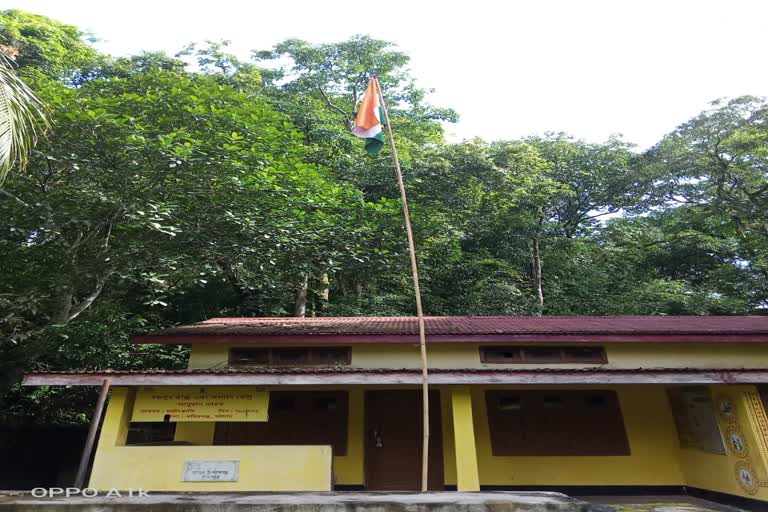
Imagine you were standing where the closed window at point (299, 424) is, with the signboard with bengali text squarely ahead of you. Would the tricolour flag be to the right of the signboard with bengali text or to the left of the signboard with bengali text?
left

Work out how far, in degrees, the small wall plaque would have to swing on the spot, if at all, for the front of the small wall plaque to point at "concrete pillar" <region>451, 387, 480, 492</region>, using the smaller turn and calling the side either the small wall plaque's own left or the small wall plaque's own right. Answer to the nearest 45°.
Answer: approximately 90° to the small wall plaque's own left

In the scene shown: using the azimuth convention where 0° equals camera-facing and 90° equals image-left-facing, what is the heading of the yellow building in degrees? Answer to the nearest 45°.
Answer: approximately 0°

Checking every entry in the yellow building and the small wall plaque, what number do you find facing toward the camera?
2

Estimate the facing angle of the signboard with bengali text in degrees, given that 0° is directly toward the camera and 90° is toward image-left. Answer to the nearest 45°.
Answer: approximately 0°

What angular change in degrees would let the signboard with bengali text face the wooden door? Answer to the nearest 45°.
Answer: approximately 90° to its left

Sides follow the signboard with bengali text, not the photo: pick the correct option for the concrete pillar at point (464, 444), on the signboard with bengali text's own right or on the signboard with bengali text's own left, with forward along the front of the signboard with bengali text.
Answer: on the signboard with bengali text's own left
